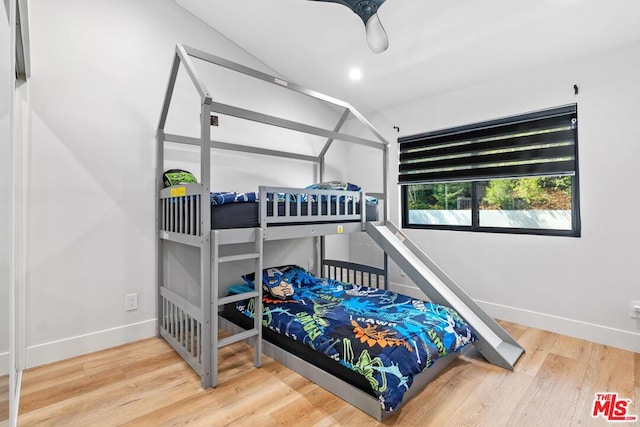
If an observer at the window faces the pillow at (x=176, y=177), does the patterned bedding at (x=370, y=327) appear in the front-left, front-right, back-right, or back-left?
front-left

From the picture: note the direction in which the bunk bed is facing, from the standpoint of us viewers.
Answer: facing the viewer and to the right of the viewer

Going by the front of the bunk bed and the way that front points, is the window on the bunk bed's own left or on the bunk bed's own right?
on the bunk bed's own left
